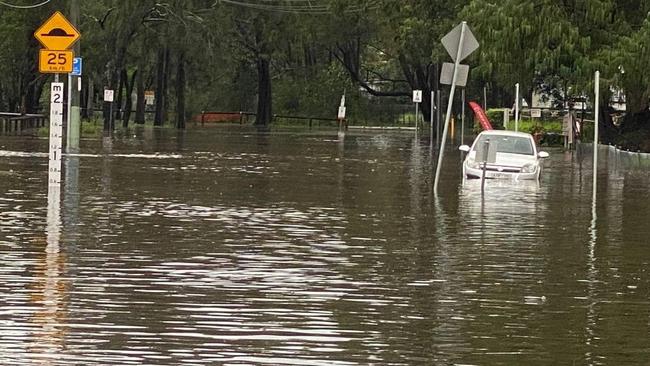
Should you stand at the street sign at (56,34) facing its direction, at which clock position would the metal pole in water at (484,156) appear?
The metal pole in water is roughly at 9 o'clock from the street sign.

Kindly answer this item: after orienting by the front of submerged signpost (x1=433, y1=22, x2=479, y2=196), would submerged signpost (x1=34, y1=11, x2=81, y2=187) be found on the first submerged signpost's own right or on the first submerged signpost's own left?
on the first submerged signpost's own left

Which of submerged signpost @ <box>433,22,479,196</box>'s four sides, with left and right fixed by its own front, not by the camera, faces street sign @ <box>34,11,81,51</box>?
left

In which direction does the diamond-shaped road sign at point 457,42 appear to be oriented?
away from the camera

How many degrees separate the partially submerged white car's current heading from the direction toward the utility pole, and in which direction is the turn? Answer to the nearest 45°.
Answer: approximately 135° to its right

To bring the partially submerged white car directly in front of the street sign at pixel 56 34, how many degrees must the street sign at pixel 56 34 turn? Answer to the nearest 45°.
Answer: approximately 90° to its left

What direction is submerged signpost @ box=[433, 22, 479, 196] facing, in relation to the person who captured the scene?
facing away from the viewer

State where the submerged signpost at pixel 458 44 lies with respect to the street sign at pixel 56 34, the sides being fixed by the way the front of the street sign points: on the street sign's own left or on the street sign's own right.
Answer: on the street sign's own left

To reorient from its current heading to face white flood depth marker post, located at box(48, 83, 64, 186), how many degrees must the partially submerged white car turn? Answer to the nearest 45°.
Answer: approximately 45° to its right

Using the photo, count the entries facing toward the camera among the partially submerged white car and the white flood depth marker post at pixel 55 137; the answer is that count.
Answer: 2
